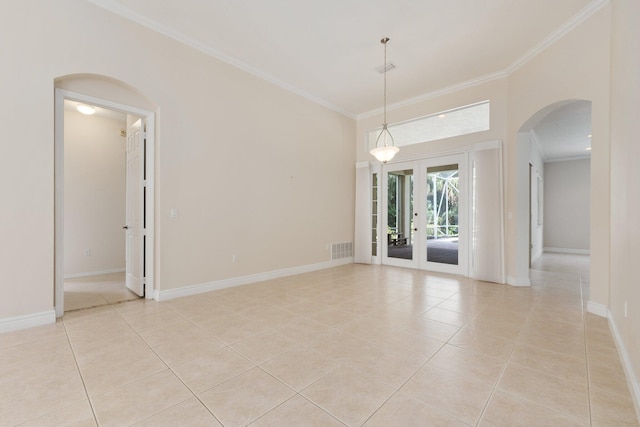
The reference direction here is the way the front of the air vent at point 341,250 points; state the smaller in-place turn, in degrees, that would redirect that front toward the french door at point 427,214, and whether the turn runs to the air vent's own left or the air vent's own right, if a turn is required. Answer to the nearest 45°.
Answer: approximately 45° to the air vent's own left

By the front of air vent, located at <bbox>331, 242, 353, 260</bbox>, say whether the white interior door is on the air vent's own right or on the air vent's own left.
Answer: on the air vent's own right

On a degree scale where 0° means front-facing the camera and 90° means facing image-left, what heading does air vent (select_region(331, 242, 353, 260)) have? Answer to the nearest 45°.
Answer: approximately 315°

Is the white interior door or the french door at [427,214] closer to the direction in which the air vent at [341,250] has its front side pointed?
the french door
